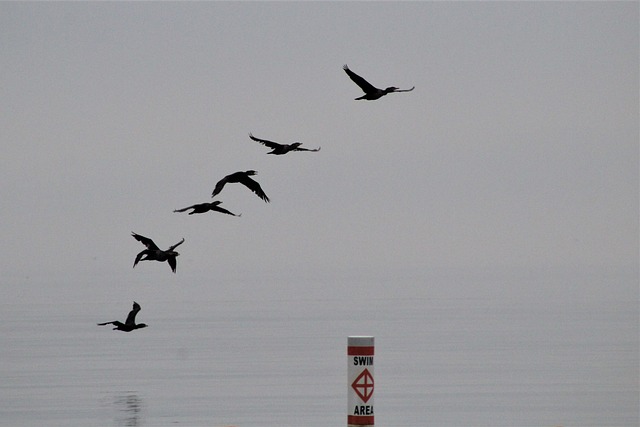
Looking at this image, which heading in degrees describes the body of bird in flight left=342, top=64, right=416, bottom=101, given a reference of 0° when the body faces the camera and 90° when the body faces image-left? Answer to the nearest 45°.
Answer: approximately 315°

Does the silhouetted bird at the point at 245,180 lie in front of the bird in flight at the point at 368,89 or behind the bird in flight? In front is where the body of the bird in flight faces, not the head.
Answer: behind
